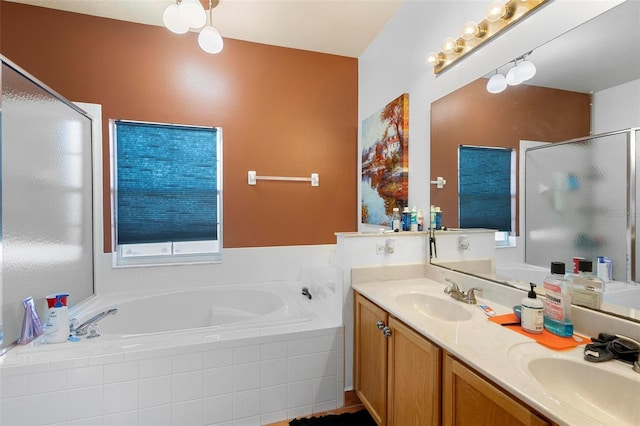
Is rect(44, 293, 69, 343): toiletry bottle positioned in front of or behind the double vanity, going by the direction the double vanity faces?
in front

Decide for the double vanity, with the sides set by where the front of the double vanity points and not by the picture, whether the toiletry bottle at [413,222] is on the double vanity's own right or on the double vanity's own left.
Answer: on the double vanity's own right

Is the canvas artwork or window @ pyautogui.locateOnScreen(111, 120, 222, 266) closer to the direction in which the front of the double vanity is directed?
the window

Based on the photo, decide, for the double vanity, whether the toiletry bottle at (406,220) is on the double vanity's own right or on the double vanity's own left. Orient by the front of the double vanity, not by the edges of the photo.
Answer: on the double vanity's own right

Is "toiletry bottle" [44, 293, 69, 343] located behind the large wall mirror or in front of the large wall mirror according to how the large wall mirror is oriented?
in front

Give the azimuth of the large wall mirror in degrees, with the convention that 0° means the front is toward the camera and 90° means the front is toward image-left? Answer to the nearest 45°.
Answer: approximately 45°

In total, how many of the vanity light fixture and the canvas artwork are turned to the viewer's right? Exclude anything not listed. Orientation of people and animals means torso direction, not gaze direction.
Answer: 0

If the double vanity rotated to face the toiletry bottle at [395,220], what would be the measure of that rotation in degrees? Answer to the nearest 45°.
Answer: approximately 90° to its right

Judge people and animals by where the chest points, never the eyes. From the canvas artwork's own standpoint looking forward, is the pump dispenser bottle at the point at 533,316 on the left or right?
on its left
